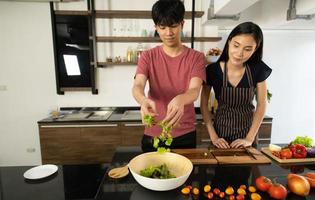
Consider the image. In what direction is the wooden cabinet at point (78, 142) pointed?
toward the camera

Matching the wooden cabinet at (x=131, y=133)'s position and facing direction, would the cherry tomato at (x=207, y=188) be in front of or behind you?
in front

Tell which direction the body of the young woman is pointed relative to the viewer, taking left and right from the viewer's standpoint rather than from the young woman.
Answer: facing the viewer

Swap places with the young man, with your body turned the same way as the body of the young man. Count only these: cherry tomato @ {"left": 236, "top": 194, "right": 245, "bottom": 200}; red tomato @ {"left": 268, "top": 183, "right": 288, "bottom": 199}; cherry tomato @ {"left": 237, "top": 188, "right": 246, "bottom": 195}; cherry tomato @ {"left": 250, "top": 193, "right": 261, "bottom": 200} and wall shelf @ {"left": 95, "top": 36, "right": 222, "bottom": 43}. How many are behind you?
1

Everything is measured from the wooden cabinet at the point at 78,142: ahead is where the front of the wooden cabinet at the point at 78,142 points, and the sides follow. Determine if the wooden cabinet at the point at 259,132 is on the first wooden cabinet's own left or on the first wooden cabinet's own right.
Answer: on the first wooden cabinet's own left

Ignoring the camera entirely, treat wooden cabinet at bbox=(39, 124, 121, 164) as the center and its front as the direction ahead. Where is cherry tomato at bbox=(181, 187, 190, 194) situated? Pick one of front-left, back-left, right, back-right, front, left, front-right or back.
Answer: front

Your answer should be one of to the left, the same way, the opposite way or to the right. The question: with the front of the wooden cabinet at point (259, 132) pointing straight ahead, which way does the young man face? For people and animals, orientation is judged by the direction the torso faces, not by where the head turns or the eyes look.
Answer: the same way

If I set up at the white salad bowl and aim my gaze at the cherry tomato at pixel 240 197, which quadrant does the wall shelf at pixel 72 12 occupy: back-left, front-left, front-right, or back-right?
back-left

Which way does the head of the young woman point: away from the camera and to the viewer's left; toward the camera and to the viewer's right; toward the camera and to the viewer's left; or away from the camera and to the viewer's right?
toward the camera and to the viewer's left

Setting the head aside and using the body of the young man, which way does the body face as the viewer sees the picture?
toward the camera

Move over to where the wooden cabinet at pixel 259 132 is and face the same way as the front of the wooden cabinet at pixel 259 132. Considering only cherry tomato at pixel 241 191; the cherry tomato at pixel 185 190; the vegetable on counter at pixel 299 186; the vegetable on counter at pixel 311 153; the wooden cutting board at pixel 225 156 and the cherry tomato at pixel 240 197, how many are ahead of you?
6

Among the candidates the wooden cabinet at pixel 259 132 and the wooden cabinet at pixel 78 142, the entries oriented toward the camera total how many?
2

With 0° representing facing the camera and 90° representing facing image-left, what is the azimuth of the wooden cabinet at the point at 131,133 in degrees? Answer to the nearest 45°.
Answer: approximately 0°

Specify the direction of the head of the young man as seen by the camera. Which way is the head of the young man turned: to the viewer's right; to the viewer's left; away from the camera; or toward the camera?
toward the camera

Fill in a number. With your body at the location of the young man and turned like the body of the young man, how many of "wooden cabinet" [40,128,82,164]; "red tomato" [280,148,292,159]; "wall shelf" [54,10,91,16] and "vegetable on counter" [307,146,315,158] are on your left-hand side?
2

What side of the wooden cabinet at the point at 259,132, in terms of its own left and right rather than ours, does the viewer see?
front

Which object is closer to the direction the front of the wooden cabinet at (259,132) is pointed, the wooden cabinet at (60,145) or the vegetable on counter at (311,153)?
the vegetable on counter
